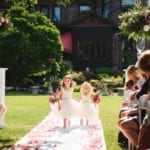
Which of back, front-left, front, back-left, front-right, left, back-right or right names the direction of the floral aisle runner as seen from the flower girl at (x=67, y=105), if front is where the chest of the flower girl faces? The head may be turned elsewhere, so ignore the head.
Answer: front

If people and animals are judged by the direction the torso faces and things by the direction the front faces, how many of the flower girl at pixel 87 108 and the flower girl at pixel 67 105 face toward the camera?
2

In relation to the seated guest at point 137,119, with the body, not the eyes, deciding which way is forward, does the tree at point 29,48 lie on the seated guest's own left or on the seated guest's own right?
on the seated guest's own right

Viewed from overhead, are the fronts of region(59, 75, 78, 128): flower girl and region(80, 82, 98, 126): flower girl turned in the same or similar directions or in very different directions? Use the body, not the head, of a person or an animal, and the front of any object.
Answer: same or similar directions

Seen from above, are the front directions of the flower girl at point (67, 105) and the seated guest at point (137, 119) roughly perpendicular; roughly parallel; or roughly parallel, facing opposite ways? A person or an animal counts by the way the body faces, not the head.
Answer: roughly perpendicular

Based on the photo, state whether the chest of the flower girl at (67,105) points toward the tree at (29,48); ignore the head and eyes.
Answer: no

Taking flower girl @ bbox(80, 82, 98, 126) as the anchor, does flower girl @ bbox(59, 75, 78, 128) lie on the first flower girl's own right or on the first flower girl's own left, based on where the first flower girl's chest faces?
on the first flower girl's own right

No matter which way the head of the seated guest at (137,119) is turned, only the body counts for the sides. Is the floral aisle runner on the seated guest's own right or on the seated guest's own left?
on the seated guest's own right

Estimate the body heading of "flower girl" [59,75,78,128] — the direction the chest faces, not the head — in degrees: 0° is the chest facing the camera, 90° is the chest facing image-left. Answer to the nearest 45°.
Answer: approximately 0°
